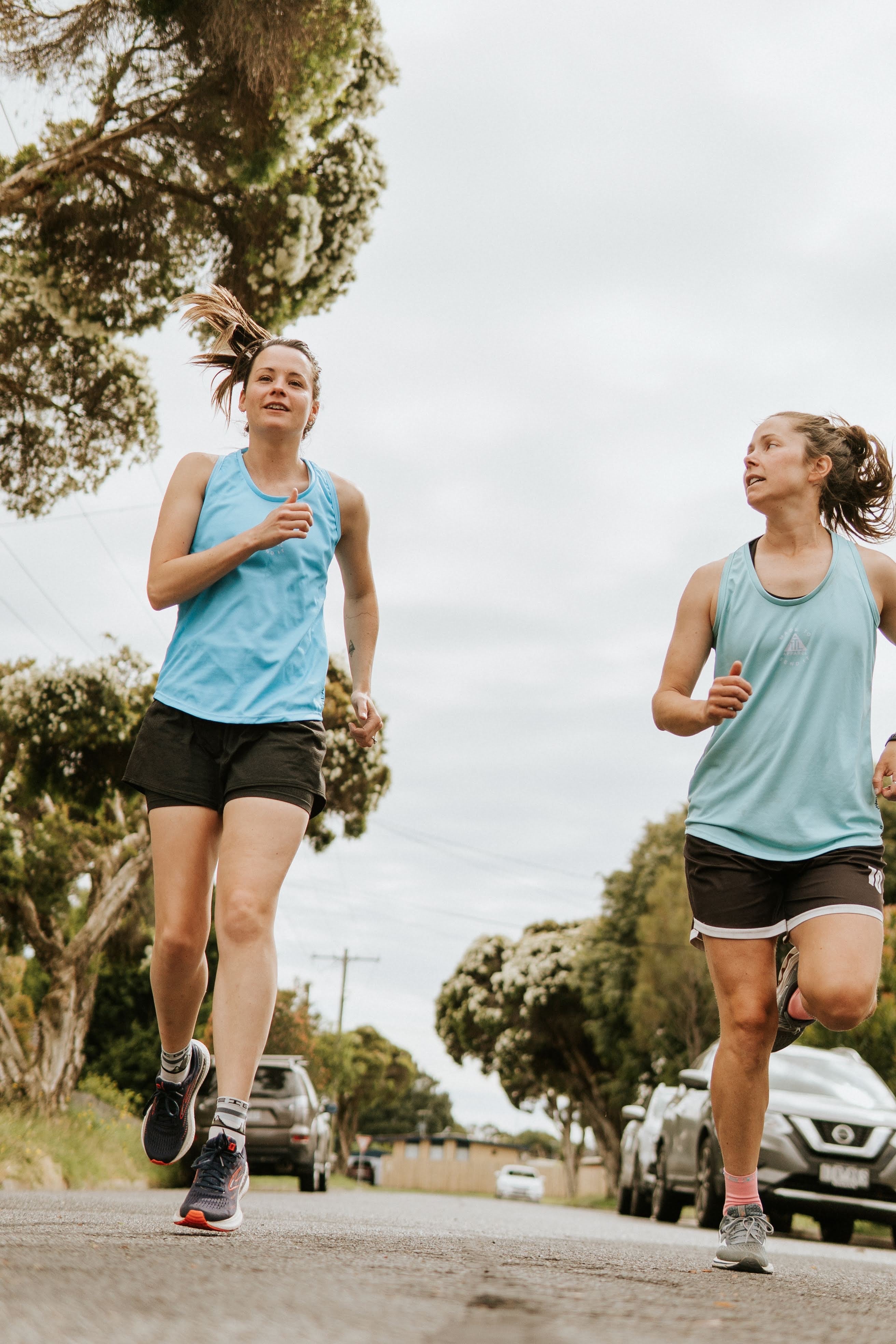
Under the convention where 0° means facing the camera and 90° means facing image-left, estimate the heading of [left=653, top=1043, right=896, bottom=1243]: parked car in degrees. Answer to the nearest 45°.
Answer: approximately 0°

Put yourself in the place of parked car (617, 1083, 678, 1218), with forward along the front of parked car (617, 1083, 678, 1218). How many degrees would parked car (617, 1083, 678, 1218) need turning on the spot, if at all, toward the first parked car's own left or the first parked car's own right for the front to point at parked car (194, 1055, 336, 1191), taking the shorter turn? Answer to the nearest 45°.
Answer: approximately 90° to the first parked car's own right

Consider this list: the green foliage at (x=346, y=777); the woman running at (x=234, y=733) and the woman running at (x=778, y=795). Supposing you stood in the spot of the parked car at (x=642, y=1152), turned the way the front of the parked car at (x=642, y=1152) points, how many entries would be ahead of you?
2

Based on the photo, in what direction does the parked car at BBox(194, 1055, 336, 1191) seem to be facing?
away from the camera

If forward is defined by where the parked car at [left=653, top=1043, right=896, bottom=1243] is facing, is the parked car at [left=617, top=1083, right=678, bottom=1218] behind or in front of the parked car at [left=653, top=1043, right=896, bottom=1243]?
behind

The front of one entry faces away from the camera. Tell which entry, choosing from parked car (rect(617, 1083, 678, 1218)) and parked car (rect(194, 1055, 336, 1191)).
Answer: parked car (rect(194, 1055, 336, 1191))

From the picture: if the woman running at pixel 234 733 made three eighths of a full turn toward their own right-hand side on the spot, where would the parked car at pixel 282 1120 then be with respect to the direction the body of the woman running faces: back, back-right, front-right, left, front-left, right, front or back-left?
front-right

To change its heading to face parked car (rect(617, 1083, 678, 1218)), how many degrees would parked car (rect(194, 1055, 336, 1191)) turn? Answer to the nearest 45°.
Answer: approximately 90° to its right

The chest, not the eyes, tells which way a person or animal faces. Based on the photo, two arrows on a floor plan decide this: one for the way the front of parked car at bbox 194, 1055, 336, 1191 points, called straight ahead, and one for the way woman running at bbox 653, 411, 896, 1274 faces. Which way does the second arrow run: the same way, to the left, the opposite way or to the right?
the opposite way

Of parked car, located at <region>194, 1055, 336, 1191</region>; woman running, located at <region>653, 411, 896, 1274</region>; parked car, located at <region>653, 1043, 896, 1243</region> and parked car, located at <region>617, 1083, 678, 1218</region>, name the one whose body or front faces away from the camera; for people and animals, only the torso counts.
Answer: parked car, located at <region>194, 1055, 336, 1191</region>

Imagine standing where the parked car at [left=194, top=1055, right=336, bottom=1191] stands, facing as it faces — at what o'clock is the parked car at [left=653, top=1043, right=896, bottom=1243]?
the parked car at [left=653, top=1043, right=896, bottom=1243] is roughly at 5 o'clock from the parked car at [left=194, top=1055, right=336, bottom=1191].

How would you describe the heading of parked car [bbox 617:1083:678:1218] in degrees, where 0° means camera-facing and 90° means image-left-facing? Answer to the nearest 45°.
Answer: approximately 0°
